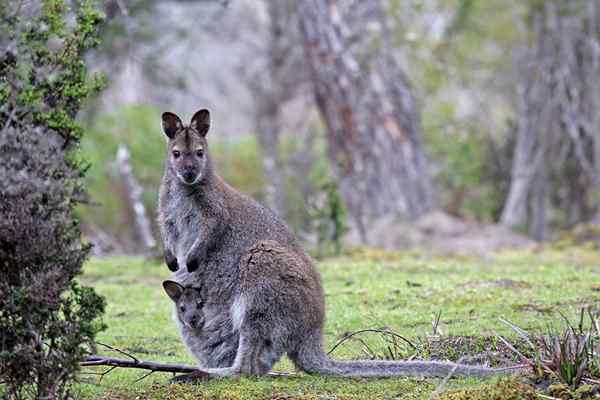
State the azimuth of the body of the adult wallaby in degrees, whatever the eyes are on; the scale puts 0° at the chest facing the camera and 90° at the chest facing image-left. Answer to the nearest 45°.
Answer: approximately 90°

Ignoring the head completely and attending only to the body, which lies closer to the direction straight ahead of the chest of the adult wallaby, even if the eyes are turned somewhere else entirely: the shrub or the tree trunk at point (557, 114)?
the shrub

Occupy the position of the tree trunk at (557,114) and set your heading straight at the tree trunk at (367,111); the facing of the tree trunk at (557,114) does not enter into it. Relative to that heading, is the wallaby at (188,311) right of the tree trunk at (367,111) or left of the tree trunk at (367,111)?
left

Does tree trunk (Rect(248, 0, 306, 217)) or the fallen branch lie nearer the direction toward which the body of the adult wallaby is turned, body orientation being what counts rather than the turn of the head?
the fallen branch
